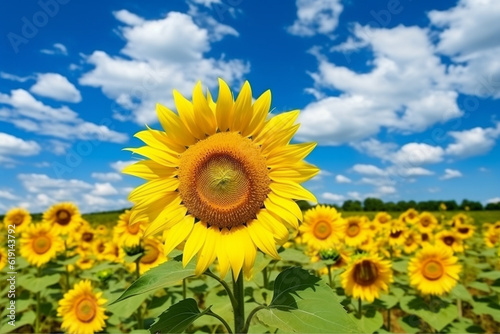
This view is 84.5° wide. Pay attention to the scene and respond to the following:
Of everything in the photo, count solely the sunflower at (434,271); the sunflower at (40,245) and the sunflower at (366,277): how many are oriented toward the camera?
3

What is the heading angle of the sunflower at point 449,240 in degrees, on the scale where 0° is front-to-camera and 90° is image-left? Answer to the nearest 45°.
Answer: approximately 0°

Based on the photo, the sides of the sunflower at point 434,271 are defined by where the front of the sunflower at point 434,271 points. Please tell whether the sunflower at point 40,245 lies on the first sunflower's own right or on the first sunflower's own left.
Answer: on the first sunflower's own right

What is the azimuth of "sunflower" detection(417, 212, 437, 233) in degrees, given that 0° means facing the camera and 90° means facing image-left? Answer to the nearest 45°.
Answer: approximately 0°

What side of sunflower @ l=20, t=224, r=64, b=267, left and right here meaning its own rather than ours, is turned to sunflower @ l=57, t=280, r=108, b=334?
front

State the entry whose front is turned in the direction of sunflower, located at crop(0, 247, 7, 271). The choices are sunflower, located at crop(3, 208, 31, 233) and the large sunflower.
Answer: sunflower, located at crop(3, 208, 31, 233)

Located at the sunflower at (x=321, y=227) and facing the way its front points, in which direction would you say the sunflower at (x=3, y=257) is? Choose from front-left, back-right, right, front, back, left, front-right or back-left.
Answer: right
